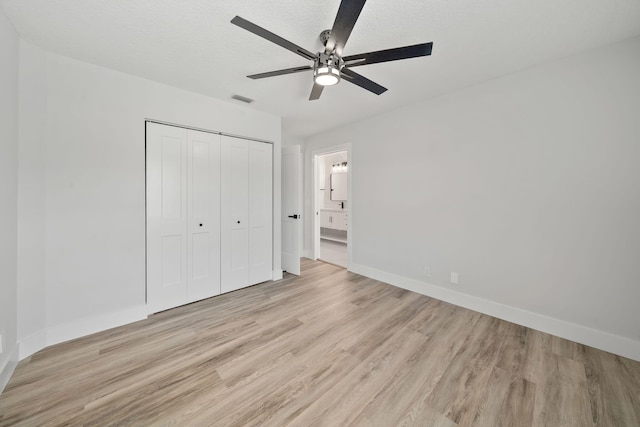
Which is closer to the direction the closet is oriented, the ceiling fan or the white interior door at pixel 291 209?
the ceiling fan

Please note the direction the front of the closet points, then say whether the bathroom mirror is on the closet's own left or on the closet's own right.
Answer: on the closet's own left

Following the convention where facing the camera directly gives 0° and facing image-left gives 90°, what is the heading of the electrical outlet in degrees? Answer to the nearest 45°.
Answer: approximately 45°

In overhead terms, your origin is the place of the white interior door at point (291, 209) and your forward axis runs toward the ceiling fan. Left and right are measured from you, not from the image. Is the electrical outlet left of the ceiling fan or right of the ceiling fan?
left

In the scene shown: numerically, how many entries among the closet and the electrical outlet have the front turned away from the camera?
0

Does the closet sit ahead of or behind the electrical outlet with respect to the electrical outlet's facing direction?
ahead

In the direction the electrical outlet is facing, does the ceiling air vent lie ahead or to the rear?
ahead

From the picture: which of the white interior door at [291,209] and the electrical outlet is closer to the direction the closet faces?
the electrical outlet

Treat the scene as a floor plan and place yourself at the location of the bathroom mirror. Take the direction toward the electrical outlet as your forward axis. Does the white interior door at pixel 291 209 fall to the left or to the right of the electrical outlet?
right
